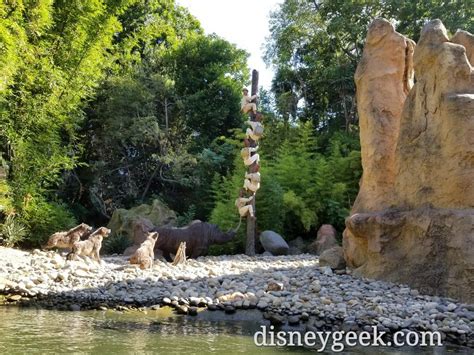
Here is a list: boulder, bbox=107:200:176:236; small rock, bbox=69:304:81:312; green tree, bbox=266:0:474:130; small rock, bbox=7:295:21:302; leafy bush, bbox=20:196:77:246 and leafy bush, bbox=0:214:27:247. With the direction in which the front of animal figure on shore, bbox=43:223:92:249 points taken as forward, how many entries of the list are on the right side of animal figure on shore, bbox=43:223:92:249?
2

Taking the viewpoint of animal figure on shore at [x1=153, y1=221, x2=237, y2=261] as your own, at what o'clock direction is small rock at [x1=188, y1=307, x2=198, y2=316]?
The small rock is roughly at 3 o'clock from the animal figure on shore.

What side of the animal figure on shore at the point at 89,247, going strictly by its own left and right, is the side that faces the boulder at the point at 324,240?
front

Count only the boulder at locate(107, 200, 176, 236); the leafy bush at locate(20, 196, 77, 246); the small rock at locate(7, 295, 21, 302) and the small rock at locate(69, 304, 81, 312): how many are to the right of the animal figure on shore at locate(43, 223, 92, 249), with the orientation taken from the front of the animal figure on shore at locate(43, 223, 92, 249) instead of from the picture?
2

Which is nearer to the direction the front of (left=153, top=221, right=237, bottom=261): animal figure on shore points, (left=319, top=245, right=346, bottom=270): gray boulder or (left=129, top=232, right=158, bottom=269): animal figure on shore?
the gray boulder

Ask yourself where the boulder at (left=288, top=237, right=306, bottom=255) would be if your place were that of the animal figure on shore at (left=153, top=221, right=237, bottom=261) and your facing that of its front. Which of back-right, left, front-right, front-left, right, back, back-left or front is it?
front-left

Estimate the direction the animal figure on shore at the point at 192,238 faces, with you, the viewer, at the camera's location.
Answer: facing to the right of the viewer

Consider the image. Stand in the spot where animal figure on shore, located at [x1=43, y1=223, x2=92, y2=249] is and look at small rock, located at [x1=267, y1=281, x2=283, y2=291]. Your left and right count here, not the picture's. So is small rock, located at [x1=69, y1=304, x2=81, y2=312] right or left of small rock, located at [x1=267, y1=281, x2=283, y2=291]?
right

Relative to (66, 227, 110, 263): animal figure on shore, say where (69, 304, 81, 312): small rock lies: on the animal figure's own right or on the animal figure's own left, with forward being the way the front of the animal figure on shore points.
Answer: on the animal figure's own right

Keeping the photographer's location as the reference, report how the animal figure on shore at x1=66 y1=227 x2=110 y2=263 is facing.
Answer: facing to the right of the viewer

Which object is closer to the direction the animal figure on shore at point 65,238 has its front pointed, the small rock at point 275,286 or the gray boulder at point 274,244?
the gray boulder

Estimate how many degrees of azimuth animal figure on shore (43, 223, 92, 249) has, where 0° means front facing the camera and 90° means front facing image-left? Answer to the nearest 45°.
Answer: approximately 270°

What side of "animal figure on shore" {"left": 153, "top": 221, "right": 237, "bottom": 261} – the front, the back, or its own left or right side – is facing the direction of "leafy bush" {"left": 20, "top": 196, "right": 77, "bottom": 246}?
back

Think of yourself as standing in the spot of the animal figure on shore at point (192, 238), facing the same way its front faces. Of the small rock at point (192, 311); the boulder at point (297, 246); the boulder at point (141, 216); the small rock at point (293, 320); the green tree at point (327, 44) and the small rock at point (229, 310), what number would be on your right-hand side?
3
